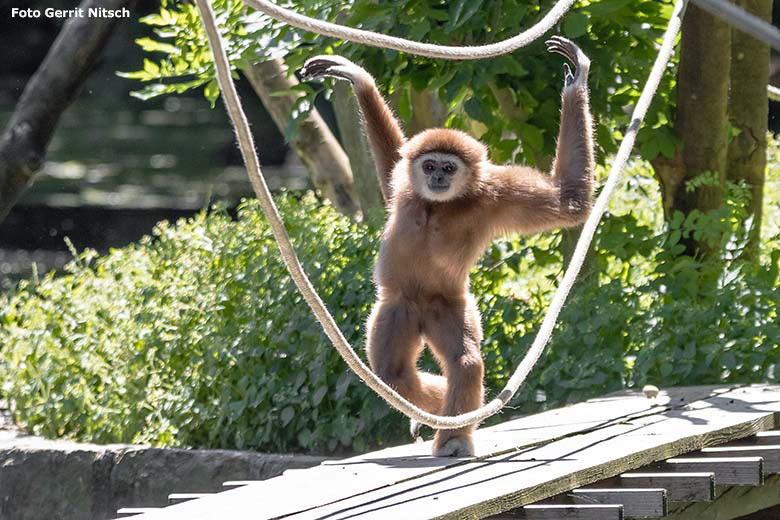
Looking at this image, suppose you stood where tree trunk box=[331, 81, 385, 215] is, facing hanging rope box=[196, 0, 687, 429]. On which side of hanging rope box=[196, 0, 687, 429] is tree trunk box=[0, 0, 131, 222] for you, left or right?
right

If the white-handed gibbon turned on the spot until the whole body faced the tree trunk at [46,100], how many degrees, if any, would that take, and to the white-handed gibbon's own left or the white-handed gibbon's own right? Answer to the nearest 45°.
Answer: approximately 135° to the white-handed gibbon's own right

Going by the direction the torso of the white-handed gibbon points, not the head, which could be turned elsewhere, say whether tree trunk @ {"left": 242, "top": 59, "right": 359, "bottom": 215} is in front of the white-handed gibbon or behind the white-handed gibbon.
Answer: behind

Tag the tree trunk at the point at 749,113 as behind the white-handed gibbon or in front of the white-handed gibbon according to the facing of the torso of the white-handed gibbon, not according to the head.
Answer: behind

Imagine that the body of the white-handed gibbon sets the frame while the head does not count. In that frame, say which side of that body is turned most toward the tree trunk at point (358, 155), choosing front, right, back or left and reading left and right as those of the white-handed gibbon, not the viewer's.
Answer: back

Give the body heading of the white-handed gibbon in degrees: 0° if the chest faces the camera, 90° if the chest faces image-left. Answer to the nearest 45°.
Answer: approximately 0°

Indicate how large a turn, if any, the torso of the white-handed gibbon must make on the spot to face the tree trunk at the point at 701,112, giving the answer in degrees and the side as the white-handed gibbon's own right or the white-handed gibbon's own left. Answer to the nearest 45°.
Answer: approximately 135° to the white-handed gibbon's own left
